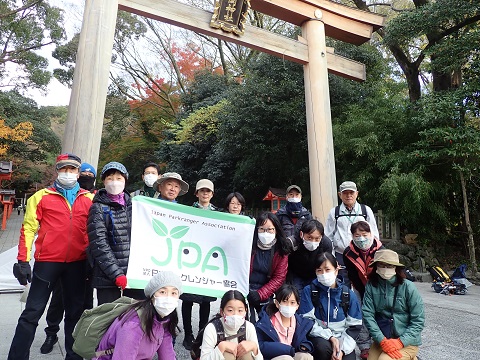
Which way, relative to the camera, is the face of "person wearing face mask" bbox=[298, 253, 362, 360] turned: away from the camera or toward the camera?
toward the camera

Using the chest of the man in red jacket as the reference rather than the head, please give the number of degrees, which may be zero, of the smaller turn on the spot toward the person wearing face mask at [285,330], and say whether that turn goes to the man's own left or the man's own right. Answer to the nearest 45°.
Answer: approximately 45° to the man's own left

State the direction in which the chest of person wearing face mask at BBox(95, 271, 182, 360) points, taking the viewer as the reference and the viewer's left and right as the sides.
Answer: facing the viewer and to the right of the viewer

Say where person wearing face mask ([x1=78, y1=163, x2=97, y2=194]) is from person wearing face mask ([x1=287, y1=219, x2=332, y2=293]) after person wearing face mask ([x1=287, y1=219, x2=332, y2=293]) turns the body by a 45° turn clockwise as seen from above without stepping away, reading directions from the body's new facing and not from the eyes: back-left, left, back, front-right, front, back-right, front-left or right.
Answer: front-right

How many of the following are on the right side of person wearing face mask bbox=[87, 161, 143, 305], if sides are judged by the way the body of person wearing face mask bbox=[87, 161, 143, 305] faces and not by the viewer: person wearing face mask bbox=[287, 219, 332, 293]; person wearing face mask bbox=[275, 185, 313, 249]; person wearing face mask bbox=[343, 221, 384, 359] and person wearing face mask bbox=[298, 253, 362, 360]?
0

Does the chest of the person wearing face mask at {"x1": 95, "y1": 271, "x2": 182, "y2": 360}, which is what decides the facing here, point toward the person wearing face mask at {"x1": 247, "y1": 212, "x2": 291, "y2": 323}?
no

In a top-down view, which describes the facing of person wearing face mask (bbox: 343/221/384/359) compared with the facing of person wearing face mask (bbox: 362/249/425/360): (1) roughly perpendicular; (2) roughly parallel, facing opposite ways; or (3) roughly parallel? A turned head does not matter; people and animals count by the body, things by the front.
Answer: roughly parallel

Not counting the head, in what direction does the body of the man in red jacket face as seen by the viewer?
toward the camera

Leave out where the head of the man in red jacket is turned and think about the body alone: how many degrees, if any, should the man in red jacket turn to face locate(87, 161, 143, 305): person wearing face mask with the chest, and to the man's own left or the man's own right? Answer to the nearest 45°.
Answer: approximately 45° to the man's own left

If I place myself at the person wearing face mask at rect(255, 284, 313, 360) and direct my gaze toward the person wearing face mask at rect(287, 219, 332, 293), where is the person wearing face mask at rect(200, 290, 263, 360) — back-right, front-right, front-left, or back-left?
back-left

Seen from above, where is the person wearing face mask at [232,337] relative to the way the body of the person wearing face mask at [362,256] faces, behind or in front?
in front

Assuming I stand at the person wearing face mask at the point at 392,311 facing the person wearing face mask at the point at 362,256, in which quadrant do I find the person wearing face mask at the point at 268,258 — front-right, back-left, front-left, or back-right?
front-left

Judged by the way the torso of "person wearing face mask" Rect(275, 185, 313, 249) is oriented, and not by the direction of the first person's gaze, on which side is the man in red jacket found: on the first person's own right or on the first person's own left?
on the first person's own right

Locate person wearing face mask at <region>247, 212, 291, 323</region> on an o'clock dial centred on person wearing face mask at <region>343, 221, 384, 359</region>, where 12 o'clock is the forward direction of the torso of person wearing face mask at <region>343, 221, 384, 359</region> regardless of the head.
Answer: person wearing face mask at <region>247, 212, 291, 323</region> is roughly at 2 o'clock from person wearing face mask at <region>343, 221, 384, 359</region>.

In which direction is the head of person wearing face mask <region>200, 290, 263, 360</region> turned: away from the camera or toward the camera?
toward the camera

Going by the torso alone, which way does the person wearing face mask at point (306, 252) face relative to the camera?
toward the camera

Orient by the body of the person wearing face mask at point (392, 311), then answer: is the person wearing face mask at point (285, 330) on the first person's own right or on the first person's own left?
on the first person's own right
